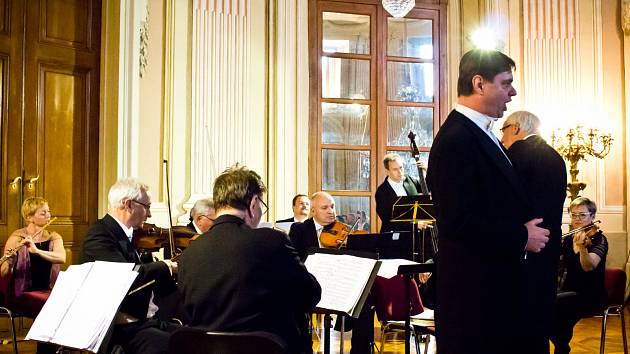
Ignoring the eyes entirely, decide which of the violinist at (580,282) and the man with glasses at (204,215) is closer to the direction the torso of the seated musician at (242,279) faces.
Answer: the violinist

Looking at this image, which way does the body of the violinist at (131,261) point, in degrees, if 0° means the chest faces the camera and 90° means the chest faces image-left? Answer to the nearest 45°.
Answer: approximately 270°

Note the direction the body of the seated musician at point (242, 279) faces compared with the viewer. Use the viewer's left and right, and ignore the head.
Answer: facing away from the viewer and to the right of the viewer

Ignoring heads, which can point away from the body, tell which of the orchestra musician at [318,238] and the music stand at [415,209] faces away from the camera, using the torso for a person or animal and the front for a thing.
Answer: the music stand

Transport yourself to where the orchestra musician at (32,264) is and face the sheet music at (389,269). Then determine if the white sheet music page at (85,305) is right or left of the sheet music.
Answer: right

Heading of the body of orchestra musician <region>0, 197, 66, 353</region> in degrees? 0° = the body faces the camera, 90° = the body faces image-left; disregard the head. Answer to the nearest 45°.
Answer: approximately 315°

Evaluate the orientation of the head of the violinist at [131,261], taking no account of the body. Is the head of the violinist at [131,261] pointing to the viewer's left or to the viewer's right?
to the viewer's right

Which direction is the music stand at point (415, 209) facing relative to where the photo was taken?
away from the camera

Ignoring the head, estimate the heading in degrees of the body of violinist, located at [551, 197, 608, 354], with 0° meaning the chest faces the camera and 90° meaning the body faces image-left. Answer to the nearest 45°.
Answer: approximately 45°
